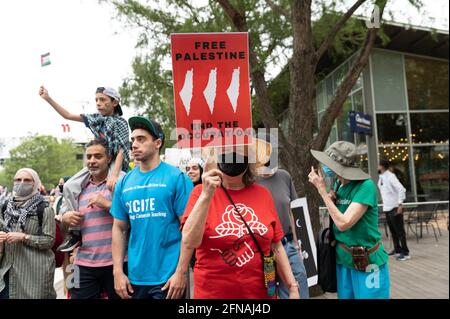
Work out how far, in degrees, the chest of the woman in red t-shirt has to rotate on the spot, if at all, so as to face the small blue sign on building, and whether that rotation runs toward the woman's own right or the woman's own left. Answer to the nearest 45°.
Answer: approximately 180°

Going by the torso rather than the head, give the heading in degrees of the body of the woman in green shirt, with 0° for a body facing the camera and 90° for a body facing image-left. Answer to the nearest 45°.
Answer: approximately 45°

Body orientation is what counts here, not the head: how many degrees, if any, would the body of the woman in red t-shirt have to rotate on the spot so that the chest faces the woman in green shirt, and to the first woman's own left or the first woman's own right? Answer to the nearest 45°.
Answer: approximately 135° to the first woman's own left

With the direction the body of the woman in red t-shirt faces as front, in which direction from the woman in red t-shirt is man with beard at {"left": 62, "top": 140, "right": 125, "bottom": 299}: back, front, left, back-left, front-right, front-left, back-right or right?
back-right

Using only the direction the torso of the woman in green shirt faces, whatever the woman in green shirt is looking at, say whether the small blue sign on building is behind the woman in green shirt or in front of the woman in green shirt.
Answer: behind

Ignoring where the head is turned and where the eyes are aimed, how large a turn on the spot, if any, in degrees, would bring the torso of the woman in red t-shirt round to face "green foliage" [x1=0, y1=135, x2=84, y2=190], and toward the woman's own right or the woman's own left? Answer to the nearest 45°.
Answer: approximately 135° to the woman's own right

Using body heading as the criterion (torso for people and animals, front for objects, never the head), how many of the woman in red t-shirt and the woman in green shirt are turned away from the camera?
0

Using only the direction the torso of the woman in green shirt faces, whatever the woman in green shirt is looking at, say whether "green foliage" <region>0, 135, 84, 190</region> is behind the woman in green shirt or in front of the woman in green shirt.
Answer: in front

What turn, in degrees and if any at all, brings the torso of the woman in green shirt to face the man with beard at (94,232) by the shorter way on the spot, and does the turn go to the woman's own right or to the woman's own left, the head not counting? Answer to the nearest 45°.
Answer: approximately 45° to the woman's own right

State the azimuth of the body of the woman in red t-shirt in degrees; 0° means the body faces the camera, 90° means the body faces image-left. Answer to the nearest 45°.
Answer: approximately 0°
